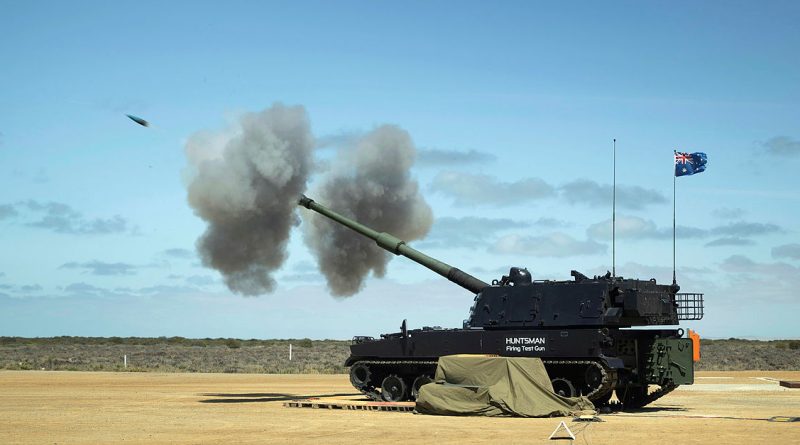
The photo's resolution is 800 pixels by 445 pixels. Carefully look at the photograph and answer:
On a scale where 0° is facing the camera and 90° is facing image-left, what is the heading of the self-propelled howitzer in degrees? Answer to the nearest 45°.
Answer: approximately 135°

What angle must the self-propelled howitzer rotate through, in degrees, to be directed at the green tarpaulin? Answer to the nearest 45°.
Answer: approximately 90° to its left
